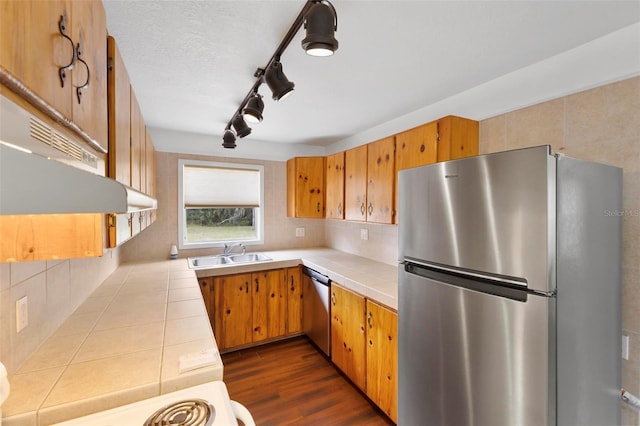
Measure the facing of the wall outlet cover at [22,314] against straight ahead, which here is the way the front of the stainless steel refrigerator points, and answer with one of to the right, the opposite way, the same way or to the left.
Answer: the opposite way

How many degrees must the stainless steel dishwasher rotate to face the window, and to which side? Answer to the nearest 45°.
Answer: approximately 90° to its right

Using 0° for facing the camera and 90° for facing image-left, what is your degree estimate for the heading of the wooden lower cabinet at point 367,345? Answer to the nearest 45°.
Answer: approximately 45°

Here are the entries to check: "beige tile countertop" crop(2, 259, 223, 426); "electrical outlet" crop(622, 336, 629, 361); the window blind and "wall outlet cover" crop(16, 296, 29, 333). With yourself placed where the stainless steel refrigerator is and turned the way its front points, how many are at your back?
1

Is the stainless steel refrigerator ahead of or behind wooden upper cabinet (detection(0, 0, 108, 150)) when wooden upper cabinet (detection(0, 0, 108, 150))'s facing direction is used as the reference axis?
ahead

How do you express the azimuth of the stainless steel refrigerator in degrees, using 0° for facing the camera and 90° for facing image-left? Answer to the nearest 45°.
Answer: approximately 45°

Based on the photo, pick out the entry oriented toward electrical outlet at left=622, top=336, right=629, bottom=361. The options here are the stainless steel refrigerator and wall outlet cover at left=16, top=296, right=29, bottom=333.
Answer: the wall outlet cover

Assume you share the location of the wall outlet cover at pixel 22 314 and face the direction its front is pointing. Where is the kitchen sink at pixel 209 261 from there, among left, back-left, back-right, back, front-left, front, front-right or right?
left

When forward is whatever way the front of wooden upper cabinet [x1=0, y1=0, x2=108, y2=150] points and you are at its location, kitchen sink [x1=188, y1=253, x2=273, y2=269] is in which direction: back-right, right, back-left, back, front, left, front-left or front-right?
front-left

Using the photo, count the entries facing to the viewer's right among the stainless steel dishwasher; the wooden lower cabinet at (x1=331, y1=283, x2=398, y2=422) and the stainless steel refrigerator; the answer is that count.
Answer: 0

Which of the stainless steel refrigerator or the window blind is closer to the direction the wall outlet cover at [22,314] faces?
the stainless steel refrigerator

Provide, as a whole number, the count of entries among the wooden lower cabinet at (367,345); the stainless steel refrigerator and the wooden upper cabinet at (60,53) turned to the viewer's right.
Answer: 1

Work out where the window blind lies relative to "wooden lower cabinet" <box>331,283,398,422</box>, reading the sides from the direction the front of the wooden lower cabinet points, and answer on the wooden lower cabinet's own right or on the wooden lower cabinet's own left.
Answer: on the wooden lower cabinet's own right

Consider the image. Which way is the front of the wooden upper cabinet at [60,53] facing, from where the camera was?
facing to the right of the viewer

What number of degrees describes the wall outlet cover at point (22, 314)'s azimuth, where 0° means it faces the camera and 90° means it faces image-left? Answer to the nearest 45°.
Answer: approximately 315°
